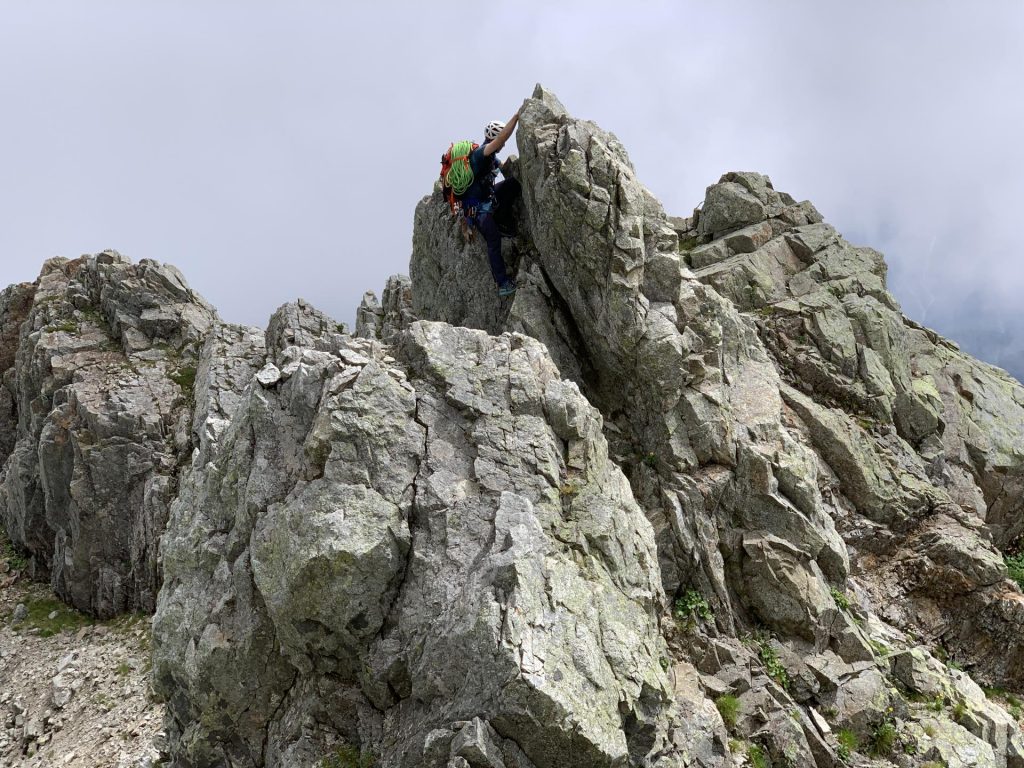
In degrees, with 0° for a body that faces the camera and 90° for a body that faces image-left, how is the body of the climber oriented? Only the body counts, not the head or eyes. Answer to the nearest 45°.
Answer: approximately 270°

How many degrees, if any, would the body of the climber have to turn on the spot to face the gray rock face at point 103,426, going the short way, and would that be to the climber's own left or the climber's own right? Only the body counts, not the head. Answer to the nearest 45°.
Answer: approximately 135° to the climber's own left
